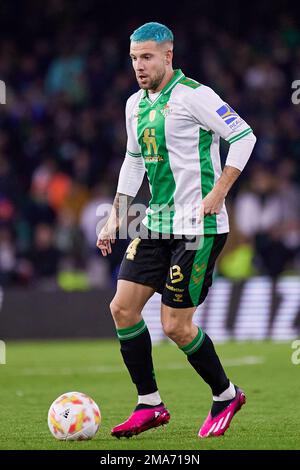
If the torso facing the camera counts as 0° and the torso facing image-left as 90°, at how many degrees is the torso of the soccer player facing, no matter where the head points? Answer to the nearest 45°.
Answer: approximately 45°
